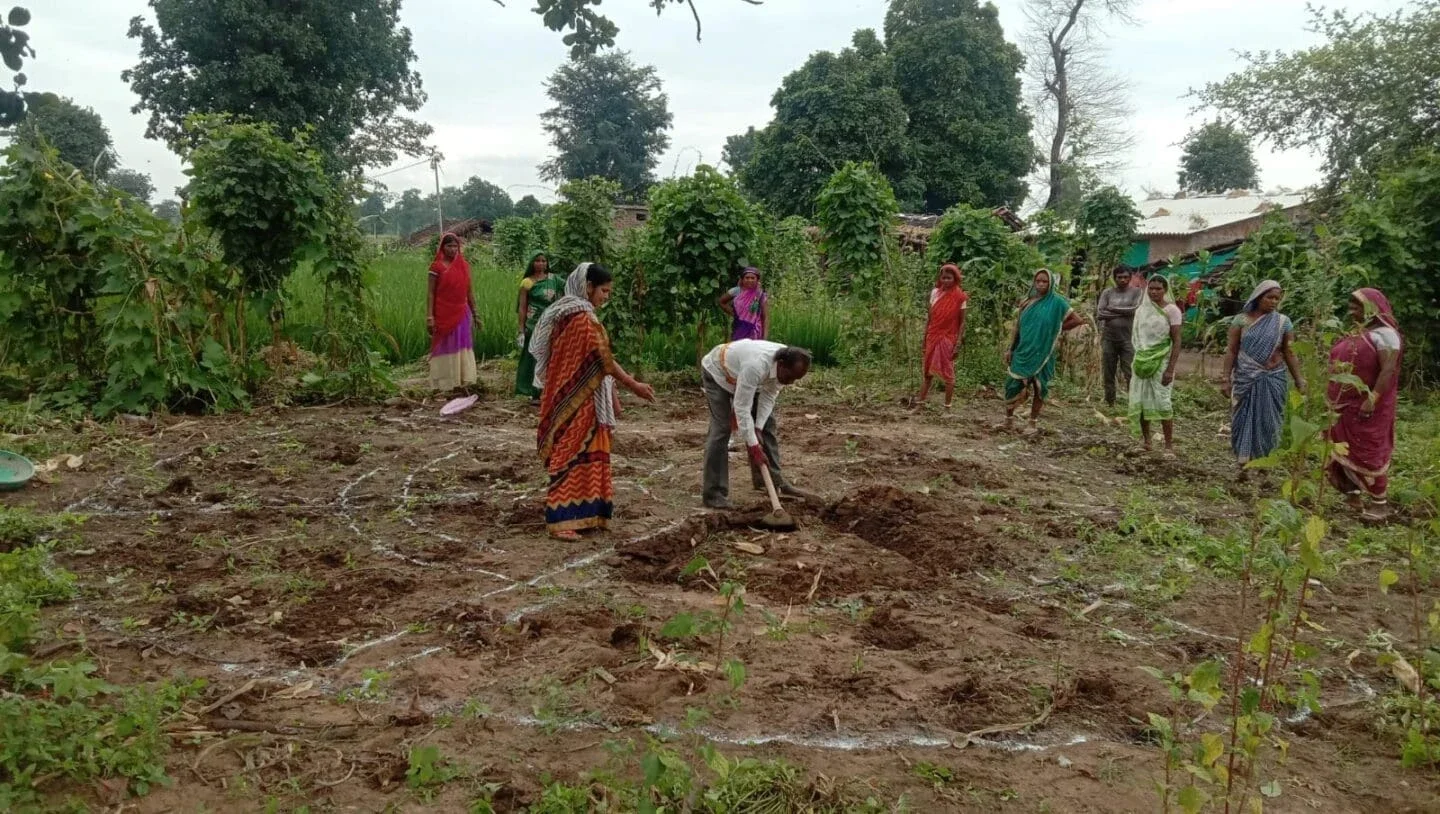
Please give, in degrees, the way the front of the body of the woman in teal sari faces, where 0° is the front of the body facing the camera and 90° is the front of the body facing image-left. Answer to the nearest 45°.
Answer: approximately 45°

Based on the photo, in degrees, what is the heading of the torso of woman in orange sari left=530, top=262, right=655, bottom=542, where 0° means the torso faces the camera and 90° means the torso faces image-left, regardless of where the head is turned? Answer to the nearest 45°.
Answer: approximately 270°

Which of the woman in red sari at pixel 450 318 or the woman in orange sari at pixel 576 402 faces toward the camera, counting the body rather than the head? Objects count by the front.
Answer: the woman in red sari

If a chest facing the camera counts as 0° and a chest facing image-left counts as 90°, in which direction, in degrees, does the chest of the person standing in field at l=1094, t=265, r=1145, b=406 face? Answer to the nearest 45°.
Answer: approximately 0°

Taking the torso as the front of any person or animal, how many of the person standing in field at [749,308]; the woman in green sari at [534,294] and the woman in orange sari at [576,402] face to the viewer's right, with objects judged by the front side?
1

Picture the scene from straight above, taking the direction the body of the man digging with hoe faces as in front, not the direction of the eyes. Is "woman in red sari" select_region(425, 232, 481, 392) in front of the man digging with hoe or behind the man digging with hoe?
behind

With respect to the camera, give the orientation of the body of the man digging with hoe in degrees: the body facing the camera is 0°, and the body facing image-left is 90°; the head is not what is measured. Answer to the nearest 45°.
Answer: approximately 315°

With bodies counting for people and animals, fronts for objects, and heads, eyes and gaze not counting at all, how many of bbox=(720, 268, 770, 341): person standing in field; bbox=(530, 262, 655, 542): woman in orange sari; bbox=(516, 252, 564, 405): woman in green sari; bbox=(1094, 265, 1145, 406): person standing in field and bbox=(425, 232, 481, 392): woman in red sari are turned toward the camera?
4

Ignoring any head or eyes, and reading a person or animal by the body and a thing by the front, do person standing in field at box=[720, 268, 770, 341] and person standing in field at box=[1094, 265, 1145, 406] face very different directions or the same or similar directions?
same or similar directions

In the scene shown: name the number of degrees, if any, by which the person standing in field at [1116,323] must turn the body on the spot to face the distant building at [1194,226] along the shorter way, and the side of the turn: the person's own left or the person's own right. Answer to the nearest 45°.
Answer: approximately 180°

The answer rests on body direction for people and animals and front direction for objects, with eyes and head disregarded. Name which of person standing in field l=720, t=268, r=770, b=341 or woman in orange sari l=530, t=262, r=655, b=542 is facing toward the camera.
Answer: the person standing in field

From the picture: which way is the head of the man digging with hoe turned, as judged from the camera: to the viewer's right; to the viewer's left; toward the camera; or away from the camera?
to the viewer's right

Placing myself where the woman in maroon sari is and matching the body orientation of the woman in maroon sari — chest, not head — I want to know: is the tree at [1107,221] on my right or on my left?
on my right

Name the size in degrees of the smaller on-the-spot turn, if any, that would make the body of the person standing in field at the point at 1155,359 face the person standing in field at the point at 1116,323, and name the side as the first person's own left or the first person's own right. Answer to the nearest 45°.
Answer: approximately 135° to the first person's own right

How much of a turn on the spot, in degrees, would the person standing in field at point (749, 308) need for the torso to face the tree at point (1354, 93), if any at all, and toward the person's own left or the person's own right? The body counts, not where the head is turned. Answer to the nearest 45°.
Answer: approximately 135° to the person's own left

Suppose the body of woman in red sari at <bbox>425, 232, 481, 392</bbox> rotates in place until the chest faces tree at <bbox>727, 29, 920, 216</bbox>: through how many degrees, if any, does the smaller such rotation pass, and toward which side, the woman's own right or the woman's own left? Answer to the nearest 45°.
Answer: approximately 135° to the woman's own left

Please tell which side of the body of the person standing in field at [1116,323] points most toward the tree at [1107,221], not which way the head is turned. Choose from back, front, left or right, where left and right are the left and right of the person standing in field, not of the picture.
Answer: back

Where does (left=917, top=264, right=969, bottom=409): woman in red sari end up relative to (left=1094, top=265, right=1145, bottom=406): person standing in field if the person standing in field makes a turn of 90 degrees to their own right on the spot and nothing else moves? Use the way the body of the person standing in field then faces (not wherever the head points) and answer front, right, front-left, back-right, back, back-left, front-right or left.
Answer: front-left

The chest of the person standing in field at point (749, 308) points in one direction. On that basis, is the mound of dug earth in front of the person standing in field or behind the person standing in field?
in front
